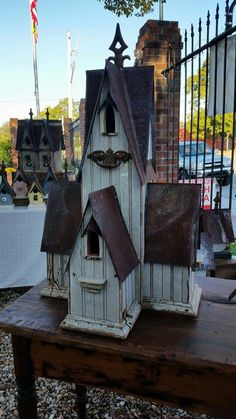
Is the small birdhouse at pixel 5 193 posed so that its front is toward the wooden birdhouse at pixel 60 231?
yes

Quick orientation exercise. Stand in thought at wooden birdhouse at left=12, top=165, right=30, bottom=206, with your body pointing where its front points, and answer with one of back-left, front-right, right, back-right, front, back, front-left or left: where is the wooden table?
front

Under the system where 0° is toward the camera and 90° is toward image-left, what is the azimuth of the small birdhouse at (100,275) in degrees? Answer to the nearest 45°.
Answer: approximately 0°

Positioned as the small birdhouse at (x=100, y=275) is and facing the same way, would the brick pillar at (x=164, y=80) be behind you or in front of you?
behind

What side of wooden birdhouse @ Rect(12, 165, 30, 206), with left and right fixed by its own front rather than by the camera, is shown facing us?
front

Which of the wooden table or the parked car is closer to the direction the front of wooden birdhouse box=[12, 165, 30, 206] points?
the wooden table
